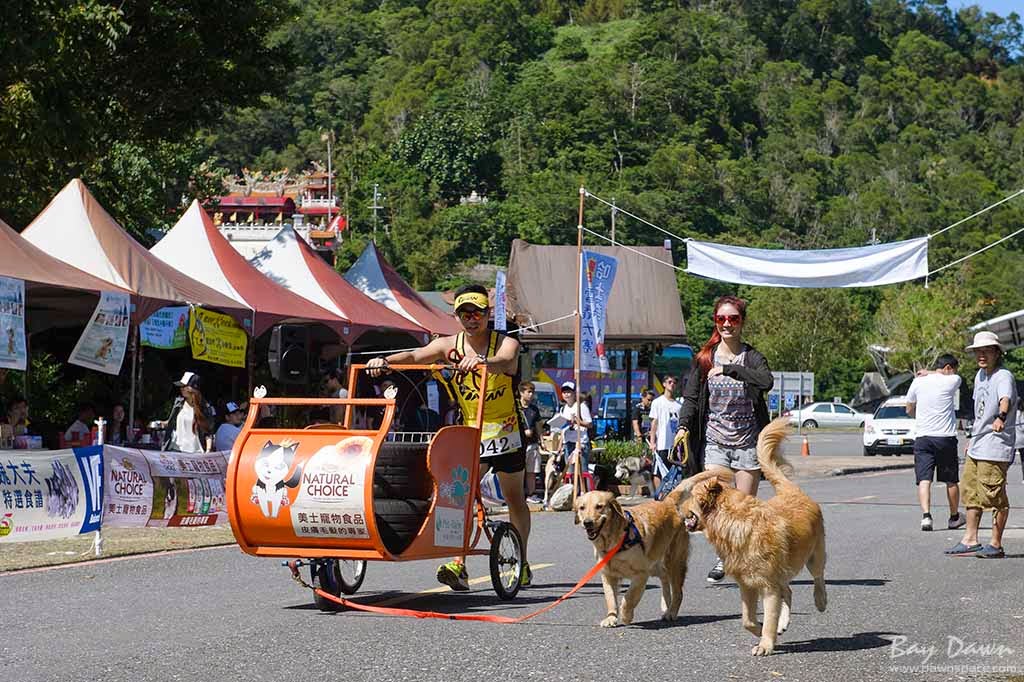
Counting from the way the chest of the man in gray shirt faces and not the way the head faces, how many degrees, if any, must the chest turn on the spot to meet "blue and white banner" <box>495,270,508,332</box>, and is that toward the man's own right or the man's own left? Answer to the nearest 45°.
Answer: approximately 90° to the man's own right

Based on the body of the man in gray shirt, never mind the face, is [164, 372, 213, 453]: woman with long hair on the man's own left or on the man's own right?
on the man's own right

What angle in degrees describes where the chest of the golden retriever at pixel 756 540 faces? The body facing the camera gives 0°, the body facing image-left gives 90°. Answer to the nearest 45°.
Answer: approximately 45°

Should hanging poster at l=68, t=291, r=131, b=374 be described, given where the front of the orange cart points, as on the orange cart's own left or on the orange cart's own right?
on the orange cart's own right

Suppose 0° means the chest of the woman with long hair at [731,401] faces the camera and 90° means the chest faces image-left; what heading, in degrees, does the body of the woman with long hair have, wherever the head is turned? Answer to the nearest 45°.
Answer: approximately 0°

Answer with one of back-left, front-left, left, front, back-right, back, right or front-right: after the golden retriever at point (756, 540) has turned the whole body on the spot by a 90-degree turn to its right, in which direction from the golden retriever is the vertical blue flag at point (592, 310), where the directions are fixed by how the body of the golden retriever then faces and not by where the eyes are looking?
front-right

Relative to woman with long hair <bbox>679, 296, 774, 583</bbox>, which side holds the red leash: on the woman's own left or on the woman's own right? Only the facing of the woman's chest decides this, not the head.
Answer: on the woman's own right

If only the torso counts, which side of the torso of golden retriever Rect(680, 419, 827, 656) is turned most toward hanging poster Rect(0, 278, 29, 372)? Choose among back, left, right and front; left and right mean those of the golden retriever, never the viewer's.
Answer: right

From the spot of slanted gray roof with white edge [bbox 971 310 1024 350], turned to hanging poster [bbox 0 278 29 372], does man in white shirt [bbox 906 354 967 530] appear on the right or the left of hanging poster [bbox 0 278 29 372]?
left
